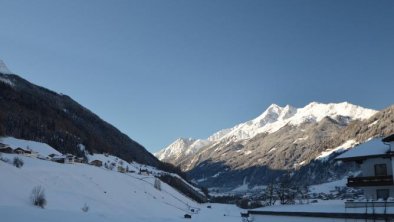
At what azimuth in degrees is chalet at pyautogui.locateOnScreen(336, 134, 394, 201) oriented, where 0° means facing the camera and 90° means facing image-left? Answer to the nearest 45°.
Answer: approximately 45°
